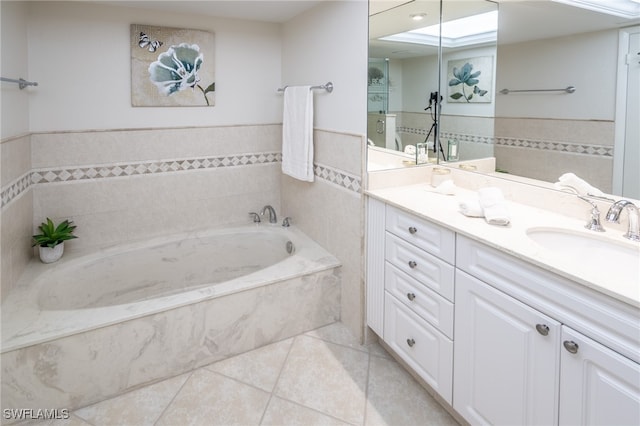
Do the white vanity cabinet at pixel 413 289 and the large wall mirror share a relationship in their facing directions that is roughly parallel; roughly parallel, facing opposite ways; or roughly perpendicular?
roughly parallel

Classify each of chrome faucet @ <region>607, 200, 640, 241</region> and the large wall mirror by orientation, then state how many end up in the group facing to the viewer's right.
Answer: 0

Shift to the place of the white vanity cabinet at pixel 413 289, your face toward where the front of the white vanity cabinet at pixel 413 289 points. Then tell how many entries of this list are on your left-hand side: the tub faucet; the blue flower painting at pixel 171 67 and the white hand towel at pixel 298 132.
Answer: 0

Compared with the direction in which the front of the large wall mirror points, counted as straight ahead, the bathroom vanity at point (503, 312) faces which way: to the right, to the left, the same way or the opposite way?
the same way

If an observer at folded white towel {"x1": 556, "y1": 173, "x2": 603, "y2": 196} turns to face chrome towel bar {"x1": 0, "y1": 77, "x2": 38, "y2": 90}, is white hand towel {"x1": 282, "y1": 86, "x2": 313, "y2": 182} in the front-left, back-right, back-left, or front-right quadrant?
front-right

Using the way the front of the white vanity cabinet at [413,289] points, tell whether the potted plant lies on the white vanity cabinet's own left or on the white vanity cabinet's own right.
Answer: on the white vanity cabinet's own right

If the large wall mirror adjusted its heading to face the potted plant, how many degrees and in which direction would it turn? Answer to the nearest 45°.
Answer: approximately 45° to its right

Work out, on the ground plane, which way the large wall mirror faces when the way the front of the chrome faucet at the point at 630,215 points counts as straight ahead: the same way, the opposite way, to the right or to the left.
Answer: the same way

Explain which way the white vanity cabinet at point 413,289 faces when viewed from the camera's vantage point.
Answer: facing the viewer and to the left of the viewer

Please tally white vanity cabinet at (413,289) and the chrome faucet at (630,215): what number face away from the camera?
0

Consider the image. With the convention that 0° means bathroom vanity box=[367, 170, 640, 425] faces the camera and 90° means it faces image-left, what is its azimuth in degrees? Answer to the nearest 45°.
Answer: approximately 45°

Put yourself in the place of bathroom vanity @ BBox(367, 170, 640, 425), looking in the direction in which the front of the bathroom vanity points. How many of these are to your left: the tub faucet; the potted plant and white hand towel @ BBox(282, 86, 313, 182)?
0
